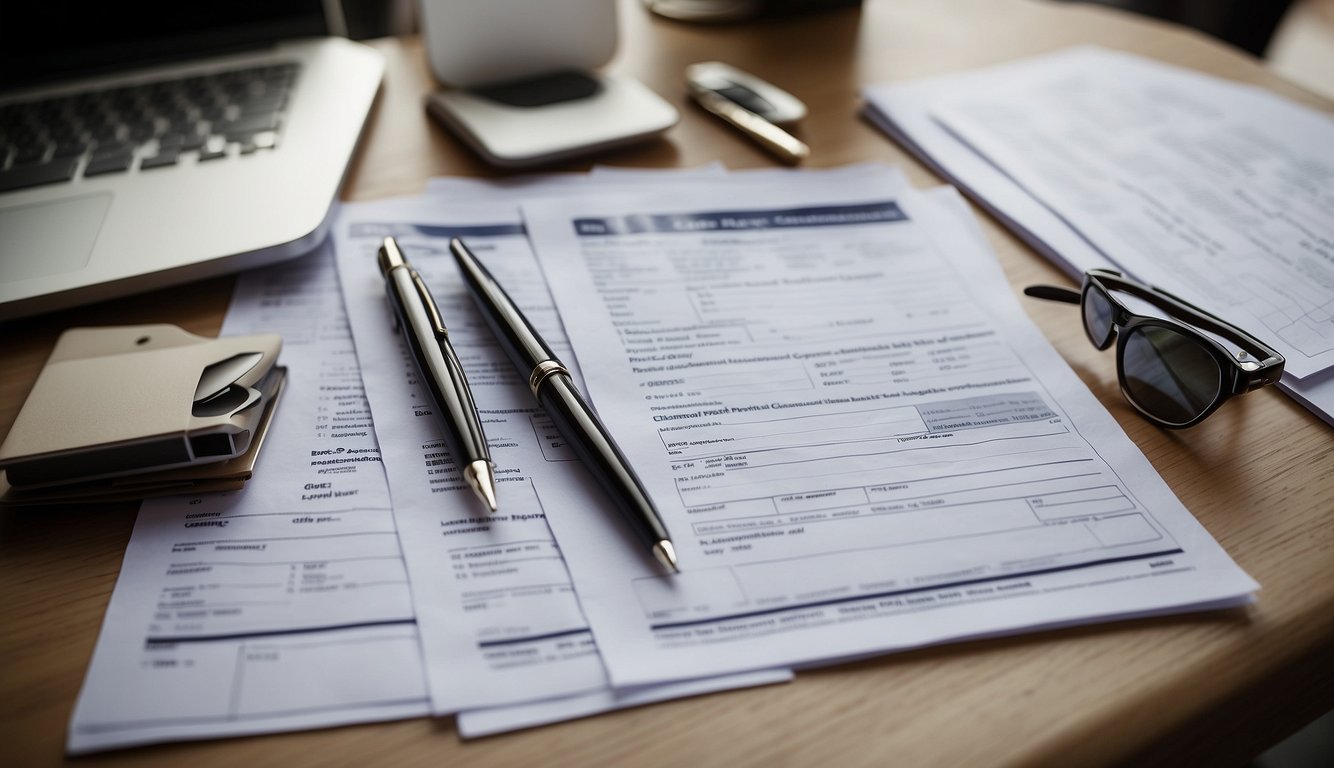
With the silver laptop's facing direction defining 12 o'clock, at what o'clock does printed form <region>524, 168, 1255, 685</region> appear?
The printed form is roughly at 11 o'clock from the silver laptop.

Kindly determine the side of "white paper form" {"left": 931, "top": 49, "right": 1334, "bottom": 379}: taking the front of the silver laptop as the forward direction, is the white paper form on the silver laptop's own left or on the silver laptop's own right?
on the silver laptop's own left

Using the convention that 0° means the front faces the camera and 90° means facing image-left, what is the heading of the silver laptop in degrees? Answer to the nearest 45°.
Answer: approximately 0°
